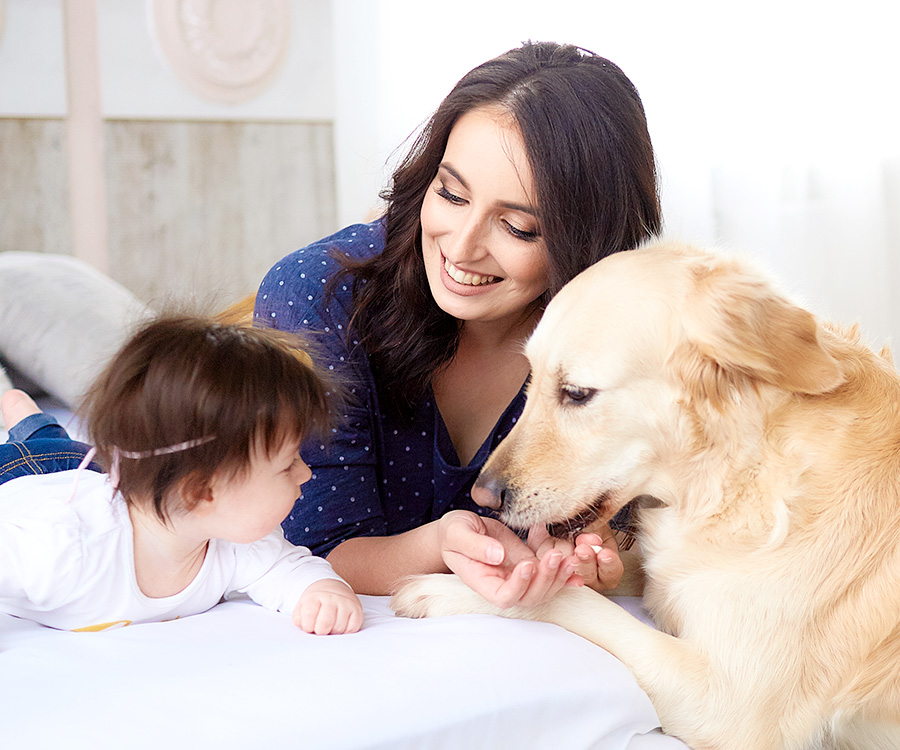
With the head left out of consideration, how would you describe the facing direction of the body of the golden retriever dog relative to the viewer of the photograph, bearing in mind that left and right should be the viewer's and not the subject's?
facing to the left of the viewer

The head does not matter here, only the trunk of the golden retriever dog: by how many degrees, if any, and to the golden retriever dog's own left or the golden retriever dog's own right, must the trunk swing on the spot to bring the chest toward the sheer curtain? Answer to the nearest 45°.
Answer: approximately 90° to the golden retriever dog's own right

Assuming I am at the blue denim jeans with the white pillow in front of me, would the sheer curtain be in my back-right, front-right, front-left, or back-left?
front-right

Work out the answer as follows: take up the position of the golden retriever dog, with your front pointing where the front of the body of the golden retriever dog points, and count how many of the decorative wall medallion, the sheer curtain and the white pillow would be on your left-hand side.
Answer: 0

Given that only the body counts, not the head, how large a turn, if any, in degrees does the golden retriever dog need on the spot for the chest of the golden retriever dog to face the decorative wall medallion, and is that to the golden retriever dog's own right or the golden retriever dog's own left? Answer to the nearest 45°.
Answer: approximately 45° to the golden retriever dog's own right

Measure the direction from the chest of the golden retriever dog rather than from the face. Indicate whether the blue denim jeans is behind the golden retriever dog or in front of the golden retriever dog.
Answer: in front

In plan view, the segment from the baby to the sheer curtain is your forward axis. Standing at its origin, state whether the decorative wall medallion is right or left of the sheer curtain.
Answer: left
